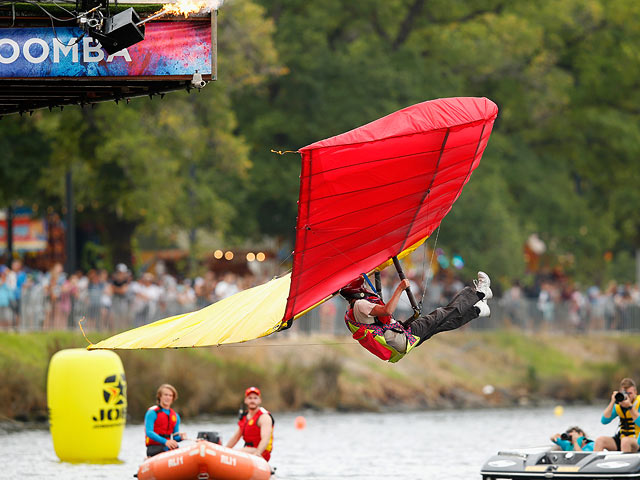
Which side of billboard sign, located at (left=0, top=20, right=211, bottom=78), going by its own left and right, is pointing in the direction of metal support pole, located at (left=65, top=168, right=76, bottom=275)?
back

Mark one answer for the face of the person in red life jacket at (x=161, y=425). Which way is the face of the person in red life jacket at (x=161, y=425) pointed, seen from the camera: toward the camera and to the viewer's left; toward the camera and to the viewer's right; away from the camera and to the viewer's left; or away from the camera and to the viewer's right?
toward the camera and to the viewer's right

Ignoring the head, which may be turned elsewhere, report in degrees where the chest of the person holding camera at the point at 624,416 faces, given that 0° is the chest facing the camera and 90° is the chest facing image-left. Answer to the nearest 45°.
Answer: approximately 45°

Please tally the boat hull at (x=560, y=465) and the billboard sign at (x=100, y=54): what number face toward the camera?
1

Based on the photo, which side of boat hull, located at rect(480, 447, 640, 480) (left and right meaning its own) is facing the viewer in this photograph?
left

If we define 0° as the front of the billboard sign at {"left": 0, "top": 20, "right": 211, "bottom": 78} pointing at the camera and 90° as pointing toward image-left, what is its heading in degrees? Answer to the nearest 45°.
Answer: approximately 0°
